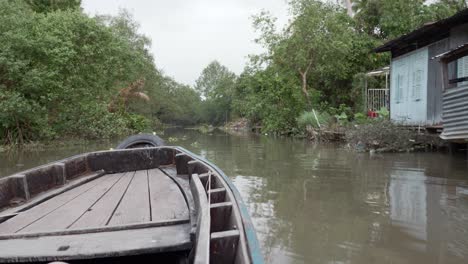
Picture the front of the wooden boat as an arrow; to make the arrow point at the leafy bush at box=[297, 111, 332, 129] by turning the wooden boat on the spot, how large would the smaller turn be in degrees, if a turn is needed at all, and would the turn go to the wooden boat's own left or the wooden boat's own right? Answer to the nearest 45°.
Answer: approximately 45° to the wooden boat's own right

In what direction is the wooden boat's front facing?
away from the camera
